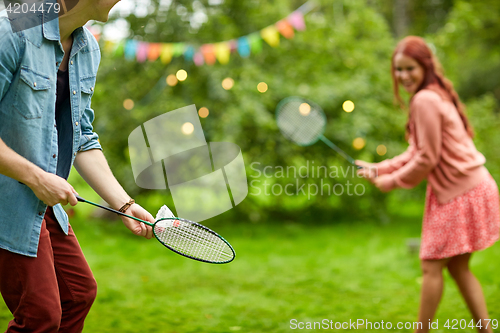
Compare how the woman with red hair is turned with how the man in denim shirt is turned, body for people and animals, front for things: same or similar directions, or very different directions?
very different directions

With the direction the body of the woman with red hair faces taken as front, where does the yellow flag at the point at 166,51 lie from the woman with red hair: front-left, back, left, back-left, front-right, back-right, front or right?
front-right

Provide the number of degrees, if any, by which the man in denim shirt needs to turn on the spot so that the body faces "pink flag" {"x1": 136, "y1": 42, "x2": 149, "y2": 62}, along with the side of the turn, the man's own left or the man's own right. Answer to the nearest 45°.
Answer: approximately 135° to the man's own left

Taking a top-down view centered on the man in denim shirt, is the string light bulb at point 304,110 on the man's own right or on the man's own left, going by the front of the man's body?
on the man's own left

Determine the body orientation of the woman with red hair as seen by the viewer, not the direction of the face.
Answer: to the viewer's left

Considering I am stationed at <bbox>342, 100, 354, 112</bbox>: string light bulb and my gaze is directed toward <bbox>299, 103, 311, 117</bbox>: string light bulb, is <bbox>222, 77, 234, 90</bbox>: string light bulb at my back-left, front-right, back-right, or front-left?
front-right

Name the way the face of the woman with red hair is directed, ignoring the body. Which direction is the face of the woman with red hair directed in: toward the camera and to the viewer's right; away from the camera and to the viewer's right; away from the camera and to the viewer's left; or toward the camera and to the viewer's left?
toward the camera and to the viewer's left

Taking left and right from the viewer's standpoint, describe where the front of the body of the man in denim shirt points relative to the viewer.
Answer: facing the viewer and to the right of the viewer

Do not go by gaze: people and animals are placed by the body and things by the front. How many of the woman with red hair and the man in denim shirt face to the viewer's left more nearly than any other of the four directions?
1
